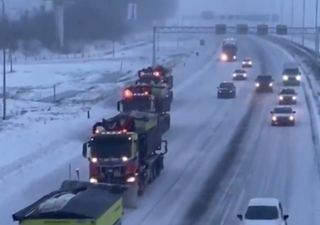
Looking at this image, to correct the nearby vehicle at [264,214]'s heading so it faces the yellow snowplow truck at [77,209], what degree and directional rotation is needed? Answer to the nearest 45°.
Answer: approximately 45° to its right

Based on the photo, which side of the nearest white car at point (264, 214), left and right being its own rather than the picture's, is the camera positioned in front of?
front
